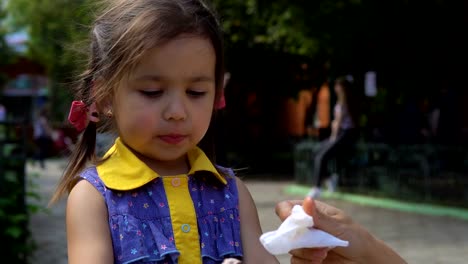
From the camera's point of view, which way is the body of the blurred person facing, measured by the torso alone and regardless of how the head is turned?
to the viewer's left
